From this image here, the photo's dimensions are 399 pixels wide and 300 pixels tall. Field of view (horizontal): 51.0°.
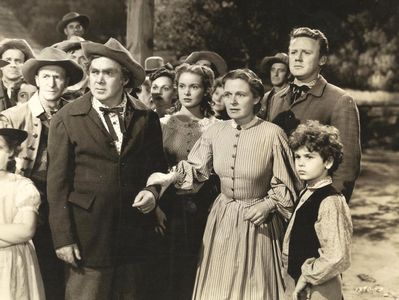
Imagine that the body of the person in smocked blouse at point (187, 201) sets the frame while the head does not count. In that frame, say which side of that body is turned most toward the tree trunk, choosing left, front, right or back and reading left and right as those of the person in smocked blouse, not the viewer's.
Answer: back

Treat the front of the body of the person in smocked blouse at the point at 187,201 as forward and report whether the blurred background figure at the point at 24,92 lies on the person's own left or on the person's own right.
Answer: on the person's own right

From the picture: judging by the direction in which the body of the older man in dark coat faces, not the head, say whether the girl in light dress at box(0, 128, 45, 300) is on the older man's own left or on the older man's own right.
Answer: on the older man's own right

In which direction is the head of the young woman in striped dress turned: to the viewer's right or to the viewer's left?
to the viewer's left

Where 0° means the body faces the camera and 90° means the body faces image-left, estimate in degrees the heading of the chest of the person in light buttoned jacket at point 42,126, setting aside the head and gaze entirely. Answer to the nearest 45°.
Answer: approximately 0°

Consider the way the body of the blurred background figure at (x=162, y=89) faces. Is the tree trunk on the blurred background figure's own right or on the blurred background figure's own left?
on the blurred background figure's own right

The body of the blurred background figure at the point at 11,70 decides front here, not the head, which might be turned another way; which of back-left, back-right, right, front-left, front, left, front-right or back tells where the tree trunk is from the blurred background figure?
back-left

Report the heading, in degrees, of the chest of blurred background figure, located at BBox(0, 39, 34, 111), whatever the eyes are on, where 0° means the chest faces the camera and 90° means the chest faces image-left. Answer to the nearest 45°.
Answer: approximately 0°

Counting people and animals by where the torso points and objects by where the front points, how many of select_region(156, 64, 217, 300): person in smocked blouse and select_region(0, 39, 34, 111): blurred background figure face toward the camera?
2

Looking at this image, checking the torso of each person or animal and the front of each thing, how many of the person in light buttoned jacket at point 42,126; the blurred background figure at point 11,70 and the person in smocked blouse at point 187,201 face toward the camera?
3
